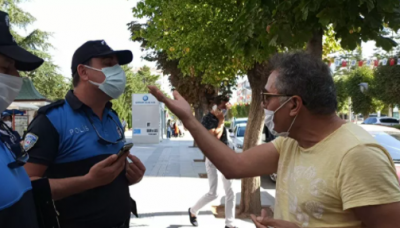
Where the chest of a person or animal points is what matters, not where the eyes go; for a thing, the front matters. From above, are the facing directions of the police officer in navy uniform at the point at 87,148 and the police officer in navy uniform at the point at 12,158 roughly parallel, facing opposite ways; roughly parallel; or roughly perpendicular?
roughly parallel

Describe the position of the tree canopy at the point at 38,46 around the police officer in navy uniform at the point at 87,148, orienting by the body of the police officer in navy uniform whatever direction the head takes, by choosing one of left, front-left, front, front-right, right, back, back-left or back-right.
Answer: back-left

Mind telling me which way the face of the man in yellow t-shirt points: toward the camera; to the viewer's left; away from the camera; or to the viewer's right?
to the viewer's left

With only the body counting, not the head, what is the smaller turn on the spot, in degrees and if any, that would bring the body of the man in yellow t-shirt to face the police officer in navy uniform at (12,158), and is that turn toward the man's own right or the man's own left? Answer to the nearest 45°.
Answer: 0° — they already face them

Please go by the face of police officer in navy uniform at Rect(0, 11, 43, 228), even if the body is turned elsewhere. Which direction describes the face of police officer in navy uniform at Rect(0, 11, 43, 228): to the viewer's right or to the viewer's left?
to the viewer's right

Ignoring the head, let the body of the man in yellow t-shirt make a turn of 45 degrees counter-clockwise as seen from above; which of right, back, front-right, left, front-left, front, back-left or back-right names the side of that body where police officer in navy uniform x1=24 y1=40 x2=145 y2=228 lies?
right

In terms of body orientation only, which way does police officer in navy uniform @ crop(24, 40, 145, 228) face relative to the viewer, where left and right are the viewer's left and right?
facing the viewer and to the right of the viewer

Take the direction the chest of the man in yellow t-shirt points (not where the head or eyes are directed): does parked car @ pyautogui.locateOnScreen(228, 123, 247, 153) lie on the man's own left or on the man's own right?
on the man's own right

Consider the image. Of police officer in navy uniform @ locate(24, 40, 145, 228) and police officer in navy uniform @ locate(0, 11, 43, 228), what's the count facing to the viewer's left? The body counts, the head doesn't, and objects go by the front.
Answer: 0

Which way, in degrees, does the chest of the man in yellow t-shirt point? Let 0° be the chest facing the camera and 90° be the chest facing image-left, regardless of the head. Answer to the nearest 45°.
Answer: approximately 45°

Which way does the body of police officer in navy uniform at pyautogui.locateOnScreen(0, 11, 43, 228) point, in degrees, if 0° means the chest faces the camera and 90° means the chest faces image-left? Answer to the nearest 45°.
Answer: approximately 315°

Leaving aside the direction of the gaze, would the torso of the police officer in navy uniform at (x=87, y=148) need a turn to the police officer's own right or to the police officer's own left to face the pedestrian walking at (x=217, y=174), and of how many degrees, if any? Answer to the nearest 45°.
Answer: approximately 90° to the police officer's own left
